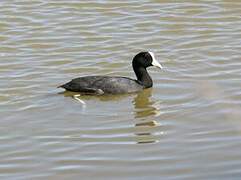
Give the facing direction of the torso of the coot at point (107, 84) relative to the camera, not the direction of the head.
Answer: to the viewer's right
